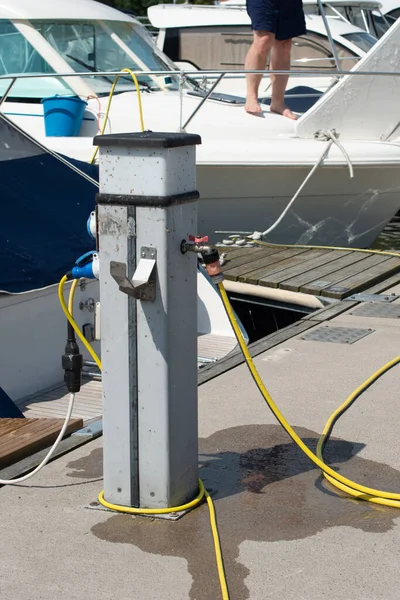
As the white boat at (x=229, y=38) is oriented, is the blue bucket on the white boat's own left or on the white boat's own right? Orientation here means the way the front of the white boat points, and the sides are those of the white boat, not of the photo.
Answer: on the white boat's own right

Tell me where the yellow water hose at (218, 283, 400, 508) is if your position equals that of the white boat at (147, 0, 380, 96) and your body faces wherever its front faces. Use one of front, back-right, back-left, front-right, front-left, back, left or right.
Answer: right

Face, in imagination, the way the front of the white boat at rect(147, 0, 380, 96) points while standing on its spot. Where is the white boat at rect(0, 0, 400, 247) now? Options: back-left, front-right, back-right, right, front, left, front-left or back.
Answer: right

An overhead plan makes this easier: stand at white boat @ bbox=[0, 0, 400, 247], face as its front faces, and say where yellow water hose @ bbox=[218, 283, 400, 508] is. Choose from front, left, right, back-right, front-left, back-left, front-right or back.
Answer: front-right

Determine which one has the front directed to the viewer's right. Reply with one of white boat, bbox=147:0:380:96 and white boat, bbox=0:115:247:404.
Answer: white boat, bbox=147:0:380:96

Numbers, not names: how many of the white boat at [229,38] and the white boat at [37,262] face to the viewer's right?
1

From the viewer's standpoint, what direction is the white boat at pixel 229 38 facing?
to the viewer's right

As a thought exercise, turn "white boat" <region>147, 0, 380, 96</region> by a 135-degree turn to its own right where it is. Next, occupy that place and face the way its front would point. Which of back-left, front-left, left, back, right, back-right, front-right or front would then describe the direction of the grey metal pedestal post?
front-left

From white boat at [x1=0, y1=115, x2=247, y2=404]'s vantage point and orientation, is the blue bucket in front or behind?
in front

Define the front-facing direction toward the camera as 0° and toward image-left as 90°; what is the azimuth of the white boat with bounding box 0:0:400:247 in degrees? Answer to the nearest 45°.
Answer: approximately 315°
